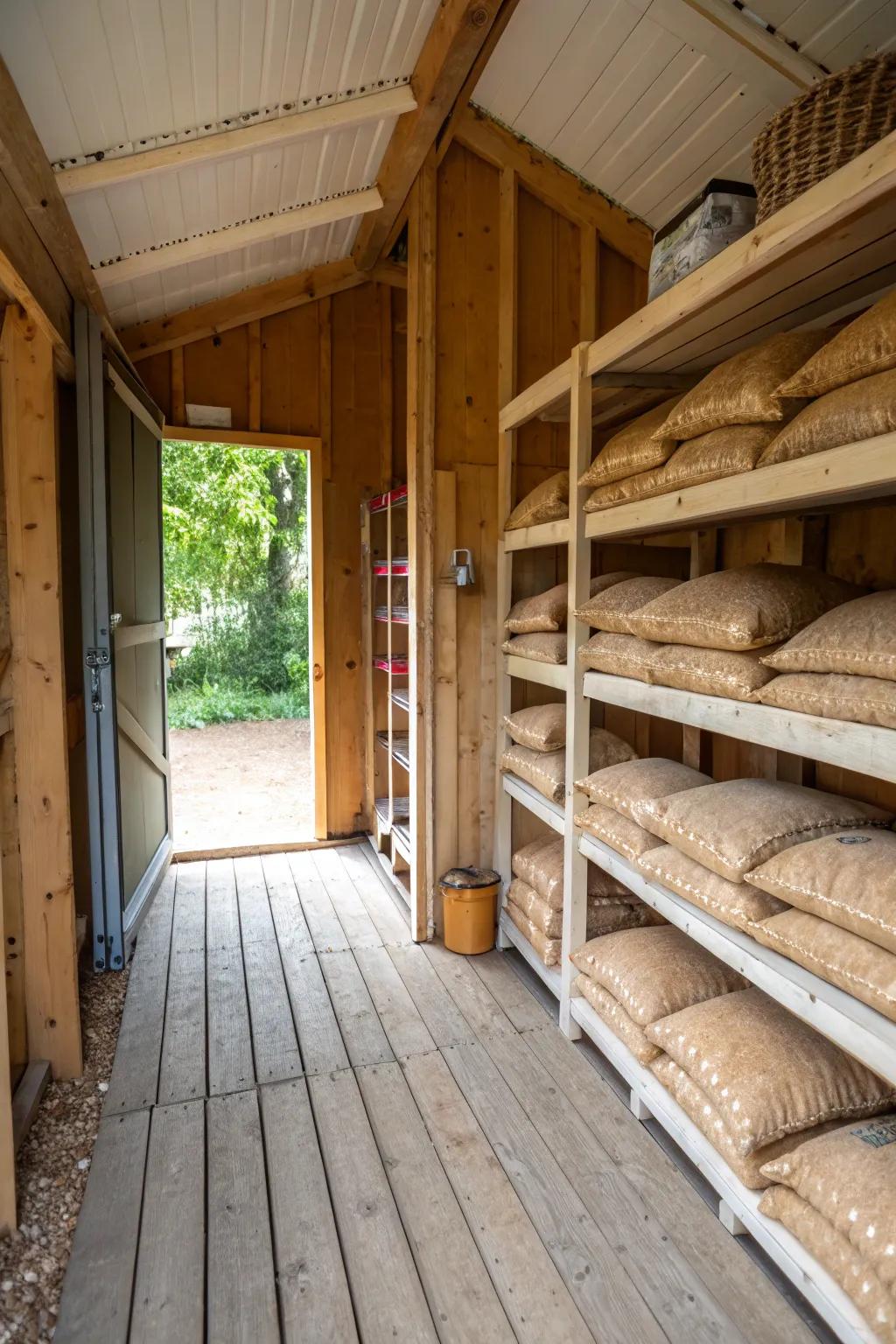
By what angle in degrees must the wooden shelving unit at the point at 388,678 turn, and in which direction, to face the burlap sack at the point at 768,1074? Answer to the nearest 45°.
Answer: approximately 90° to its left

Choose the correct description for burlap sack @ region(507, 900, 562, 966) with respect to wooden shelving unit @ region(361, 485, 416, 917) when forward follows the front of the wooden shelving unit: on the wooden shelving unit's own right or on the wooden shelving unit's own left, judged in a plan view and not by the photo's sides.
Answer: on the wooden shelving unit's own left

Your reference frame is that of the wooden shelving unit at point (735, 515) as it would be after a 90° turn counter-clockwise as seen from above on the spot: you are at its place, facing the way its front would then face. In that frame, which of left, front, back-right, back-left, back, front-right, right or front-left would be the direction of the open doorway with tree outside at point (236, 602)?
back

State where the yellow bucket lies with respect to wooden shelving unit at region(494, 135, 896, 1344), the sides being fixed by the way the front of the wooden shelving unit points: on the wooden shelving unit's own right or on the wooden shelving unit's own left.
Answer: on the wooden shelving unit's own right

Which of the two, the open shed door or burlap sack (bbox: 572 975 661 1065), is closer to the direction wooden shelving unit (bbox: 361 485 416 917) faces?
the open shed door

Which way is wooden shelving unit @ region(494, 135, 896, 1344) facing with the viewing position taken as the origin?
facing the viewer and to the left of the viewer

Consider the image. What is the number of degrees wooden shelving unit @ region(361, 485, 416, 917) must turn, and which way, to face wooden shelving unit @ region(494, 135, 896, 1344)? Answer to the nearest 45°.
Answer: approximately 90° to its left

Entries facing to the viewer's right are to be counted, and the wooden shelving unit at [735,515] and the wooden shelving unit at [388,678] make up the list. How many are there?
0

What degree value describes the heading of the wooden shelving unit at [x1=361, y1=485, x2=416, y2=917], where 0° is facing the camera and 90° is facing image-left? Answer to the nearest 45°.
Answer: approximately 90°

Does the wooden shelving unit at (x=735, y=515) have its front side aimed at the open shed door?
no

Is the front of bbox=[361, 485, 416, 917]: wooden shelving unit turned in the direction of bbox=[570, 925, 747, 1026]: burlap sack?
no
